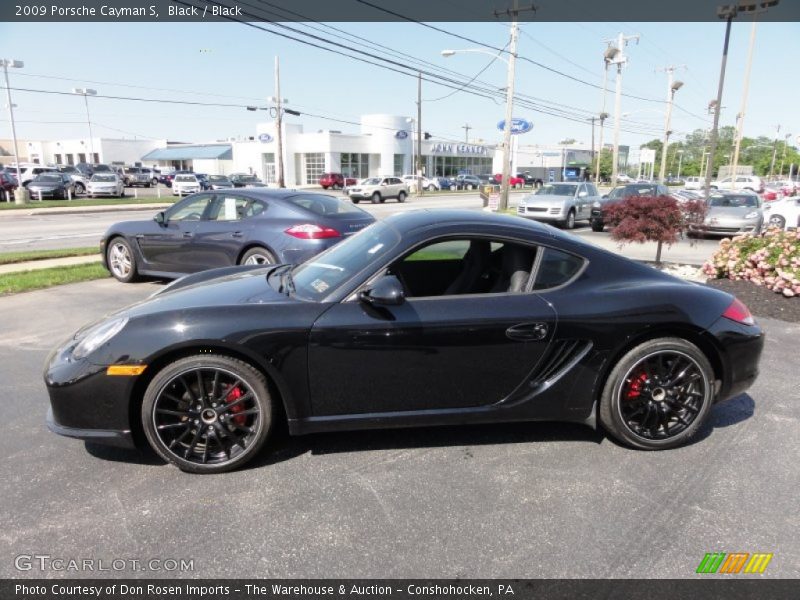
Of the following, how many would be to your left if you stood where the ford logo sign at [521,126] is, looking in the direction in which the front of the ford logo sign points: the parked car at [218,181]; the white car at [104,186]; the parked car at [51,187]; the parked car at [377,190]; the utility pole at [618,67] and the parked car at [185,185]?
1

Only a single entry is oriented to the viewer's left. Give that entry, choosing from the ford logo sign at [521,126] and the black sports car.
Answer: the black sports car

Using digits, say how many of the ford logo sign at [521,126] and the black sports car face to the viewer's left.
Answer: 1

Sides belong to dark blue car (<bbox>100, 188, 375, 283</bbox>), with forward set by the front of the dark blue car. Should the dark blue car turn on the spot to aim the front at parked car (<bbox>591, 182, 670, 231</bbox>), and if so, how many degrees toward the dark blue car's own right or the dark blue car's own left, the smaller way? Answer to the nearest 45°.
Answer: approximately 90° to the dark blue car's own right

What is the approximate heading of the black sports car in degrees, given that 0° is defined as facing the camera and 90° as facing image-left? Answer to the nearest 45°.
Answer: approximately 90°

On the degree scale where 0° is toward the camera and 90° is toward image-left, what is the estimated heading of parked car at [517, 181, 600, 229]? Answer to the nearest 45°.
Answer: approximately 45°

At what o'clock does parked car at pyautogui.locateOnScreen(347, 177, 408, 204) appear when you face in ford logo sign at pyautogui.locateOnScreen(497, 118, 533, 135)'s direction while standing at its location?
The parked car is roughly at 2 o'clock from the ford logo sign.

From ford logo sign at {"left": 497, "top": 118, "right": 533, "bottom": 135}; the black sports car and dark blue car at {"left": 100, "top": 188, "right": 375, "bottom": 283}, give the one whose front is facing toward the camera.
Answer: the ford logo sign

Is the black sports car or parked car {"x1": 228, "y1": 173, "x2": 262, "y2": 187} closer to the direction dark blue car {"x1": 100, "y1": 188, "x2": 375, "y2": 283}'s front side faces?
the parked car

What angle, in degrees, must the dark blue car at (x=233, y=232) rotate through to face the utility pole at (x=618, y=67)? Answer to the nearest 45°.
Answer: approximately 90° to its right

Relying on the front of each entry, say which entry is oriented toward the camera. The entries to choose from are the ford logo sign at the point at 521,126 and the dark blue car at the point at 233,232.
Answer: the ford logo sign

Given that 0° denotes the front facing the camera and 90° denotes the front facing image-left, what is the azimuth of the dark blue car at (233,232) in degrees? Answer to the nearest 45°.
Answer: approximately 135°

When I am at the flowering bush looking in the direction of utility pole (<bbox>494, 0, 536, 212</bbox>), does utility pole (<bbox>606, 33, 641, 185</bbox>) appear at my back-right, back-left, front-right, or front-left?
front-right

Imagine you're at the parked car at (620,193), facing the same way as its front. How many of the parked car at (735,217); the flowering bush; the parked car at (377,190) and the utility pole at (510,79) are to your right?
2

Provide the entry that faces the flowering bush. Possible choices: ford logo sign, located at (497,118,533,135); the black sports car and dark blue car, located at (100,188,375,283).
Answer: the ford logo sign

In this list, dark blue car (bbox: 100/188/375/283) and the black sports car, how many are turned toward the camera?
0

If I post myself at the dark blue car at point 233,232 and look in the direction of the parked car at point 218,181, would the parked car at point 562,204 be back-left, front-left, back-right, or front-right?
front-right

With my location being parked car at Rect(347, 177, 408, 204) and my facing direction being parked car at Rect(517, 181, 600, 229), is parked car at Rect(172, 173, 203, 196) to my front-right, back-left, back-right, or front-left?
back-right

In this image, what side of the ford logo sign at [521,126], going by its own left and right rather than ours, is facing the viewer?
front
